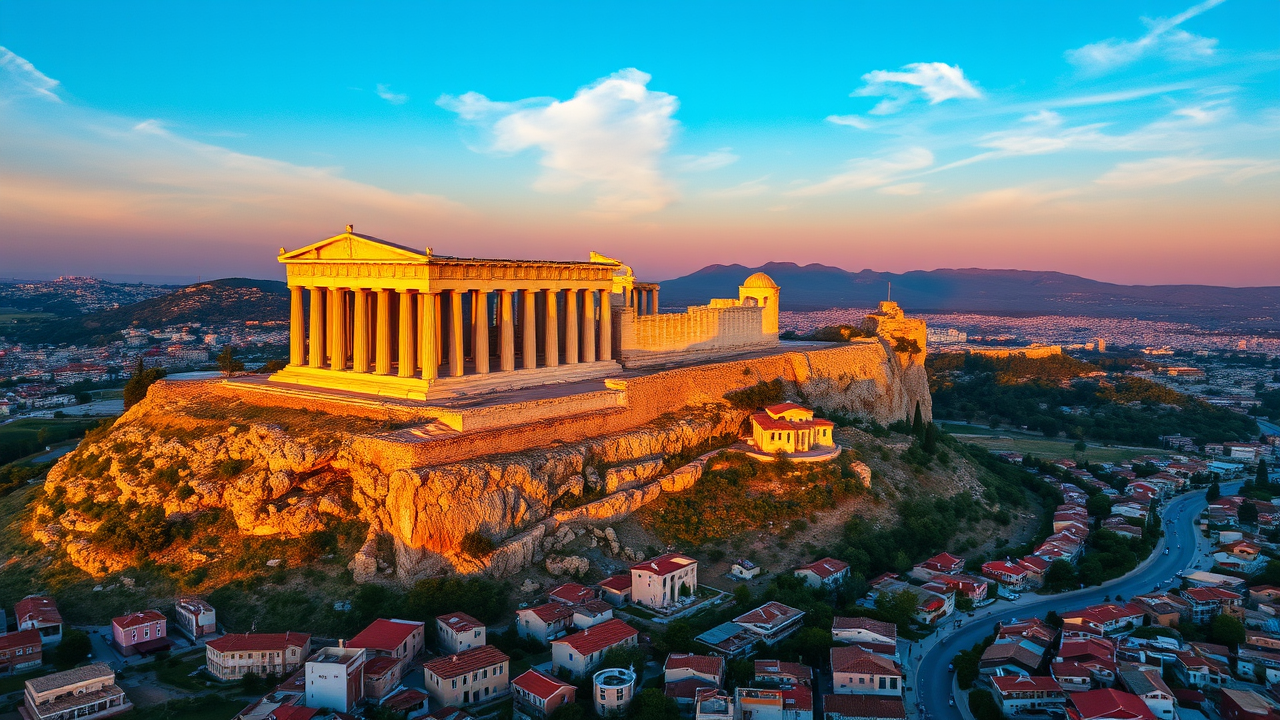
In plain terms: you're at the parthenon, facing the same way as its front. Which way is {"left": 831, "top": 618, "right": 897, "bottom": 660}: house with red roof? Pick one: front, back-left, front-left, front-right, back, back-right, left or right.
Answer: left

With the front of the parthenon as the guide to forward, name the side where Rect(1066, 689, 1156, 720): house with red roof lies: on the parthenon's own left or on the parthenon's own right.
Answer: on the parthenon's own left

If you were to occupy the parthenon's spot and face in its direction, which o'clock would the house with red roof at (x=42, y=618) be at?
The house with red roof is roughly at 12 o'clock from the parthenon.

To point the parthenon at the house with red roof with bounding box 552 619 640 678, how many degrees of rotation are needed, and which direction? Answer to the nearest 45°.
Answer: approximately 90° to its left

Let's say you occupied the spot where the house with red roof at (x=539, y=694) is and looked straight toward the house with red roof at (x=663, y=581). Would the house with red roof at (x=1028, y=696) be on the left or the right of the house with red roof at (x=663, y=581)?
right

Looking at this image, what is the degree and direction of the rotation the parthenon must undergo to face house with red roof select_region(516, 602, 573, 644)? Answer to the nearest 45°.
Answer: approximately 90° to its left

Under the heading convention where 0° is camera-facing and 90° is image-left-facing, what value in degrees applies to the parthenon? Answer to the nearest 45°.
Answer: approximately 45°

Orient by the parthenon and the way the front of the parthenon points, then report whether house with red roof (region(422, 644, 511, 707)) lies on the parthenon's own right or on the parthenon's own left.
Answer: on the parthenon's own left

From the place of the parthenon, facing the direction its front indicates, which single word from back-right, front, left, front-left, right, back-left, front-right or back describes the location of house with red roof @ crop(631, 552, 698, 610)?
left

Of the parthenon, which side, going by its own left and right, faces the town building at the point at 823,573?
left

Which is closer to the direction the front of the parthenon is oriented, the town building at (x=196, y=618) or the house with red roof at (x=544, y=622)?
the town building

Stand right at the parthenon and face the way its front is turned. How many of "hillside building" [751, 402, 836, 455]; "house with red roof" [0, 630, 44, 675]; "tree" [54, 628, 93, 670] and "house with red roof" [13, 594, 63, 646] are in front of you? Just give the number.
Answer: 3

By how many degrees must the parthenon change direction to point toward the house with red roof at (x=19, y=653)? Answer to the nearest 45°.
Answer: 0° — it already faces it

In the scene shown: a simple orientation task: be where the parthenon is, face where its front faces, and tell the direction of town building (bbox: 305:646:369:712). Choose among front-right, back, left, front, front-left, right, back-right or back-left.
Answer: front-left
